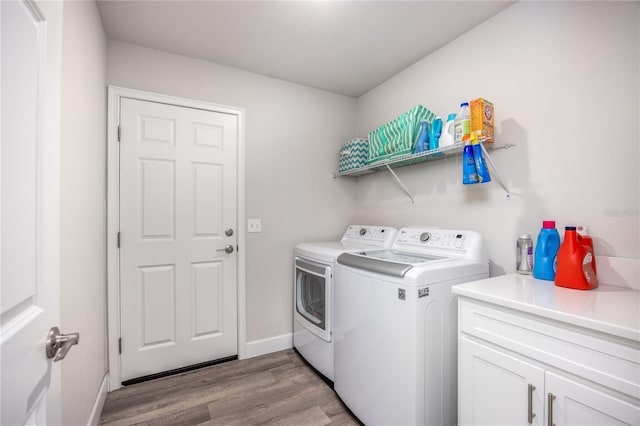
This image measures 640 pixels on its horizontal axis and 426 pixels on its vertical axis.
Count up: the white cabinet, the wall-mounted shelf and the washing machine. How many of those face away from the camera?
0

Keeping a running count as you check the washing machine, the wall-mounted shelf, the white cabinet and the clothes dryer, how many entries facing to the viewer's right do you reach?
0

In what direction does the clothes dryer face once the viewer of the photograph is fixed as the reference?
facing the viewer and to the left of the viewer

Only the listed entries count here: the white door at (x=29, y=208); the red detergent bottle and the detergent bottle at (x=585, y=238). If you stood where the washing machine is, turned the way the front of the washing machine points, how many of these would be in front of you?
1

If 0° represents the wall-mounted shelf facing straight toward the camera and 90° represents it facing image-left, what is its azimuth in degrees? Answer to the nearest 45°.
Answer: approximately 45°

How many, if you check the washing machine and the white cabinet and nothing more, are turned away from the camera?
0

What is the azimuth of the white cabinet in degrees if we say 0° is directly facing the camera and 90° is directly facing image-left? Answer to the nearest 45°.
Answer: approximately 45°

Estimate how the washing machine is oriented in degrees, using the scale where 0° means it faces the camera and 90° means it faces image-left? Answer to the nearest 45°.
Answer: approximately 45°

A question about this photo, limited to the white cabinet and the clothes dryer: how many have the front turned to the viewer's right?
0

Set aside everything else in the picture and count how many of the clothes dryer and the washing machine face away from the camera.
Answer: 0

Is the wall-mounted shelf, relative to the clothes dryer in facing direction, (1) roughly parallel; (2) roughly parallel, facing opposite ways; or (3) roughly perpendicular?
roughly parallel

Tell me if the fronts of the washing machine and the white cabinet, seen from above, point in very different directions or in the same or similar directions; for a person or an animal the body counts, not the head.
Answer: same or similar directions

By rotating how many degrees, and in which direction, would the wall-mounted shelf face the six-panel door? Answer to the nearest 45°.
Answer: approximately 45° to its right

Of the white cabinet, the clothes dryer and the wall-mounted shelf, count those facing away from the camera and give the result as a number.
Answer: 0

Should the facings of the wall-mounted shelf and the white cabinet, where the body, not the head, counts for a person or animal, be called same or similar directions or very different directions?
same or similar directions

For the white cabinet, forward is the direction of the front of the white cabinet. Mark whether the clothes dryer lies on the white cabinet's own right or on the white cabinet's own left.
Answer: on the white cabinet's own right
